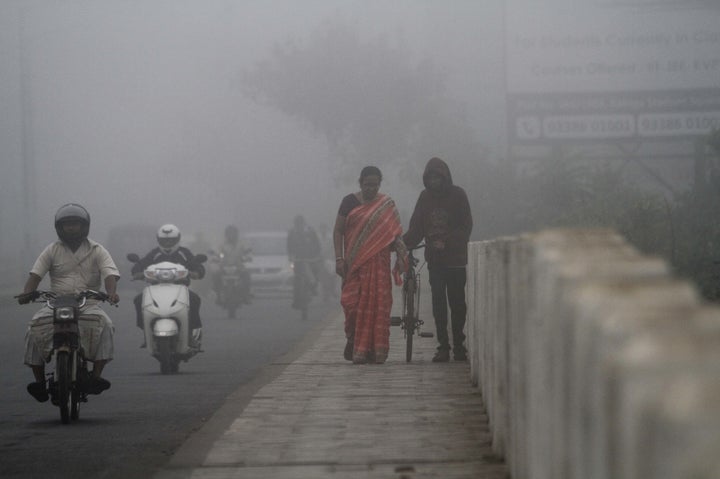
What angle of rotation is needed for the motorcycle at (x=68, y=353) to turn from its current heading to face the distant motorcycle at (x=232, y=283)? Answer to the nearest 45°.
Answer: approximately 180°

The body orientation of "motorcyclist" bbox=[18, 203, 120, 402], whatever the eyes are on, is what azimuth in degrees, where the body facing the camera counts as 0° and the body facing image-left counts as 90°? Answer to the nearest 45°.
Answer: approximately 0°

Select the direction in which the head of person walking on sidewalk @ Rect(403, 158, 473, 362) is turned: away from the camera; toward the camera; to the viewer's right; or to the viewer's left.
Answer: toward the camera

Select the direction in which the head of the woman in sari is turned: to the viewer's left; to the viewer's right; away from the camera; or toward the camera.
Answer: toward the camera

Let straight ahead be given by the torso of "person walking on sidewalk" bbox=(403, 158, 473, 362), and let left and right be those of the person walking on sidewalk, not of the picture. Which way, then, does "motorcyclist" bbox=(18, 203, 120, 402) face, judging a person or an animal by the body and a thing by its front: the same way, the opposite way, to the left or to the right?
the same way

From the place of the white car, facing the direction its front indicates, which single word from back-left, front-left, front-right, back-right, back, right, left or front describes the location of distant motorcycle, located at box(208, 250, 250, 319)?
front

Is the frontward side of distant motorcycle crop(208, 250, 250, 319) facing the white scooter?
yes

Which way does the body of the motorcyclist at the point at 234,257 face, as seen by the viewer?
toward the camera

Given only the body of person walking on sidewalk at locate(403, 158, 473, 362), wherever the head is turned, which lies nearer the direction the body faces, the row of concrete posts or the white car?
the row of concrete posts

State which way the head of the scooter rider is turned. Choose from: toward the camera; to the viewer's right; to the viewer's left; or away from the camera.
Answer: toward the camera

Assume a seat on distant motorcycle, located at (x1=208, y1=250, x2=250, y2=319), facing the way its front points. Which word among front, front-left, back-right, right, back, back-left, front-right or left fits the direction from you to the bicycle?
front

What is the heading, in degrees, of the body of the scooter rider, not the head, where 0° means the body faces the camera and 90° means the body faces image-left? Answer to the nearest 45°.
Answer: approximately 0°

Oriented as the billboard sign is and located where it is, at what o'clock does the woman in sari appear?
The woman in sari is roughly at 12 o'clock from the billboard sign.

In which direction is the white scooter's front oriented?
toward the camera

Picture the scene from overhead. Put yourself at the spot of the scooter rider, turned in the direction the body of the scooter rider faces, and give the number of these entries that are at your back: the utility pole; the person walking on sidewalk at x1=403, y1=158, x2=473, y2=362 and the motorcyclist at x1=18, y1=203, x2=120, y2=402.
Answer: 1

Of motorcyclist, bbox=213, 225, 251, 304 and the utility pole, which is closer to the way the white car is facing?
the motorcyclist

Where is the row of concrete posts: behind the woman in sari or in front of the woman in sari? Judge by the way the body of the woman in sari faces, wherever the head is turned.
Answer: in front

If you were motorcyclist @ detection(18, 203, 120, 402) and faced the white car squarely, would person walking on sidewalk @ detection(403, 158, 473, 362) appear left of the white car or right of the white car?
right
